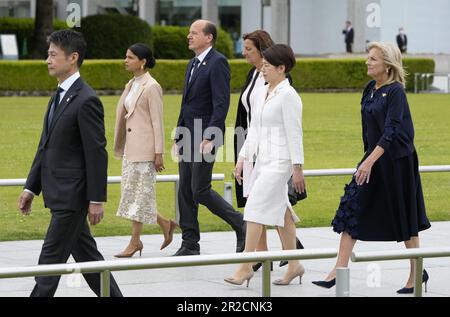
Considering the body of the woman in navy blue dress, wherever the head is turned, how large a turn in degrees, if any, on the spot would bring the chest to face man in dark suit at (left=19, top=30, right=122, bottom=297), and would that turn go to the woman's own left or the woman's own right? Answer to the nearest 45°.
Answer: approximately 45° to the woman's own left

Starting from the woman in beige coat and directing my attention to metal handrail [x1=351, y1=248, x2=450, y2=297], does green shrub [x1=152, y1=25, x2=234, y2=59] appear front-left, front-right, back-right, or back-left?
back-left

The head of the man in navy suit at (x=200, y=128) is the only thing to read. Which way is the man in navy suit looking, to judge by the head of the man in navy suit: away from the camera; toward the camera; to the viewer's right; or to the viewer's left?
to the viewer's left

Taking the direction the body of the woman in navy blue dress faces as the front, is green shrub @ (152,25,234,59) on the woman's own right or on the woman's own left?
on the woman's own right

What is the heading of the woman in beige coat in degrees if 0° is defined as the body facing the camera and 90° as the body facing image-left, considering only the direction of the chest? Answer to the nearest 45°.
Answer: approximately 45°

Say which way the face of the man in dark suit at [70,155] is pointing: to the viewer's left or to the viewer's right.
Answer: to the viewer's left

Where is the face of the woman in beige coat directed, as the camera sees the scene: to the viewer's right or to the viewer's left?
to the viewer's left

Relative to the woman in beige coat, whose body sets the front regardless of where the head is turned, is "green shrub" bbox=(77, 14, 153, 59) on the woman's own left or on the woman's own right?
on the woman's own right

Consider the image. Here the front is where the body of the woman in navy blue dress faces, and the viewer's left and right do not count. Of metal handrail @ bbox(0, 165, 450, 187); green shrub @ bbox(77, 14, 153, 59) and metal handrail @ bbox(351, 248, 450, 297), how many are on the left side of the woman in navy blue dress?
1

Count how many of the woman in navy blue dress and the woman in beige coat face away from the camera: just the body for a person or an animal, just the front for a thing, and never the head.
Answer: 0

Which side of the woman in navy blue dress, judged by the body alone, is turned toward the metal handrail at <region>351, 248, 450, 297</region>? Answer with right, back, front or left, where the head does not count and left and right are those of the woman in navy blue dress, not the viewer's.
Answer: left

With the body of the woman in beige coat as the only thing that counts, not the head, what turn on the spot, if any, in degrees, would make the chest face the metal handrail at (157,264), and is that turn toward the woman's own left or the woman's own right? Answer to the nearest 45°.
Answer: approximately 45° to the woman's own left

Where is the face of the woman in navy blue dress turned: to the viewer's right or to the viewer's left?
to the viewer's left

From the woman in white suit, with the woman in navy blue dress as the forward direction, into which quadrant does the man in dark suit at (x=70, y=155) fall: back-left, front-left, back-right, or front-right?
back-right

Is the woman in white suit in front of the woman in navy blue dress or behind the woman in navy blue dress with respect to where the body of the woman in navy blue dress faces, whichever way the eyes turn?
in front

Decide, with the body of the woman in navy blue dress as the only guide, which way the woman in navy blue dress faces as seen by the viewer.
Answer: to the viewer's left
